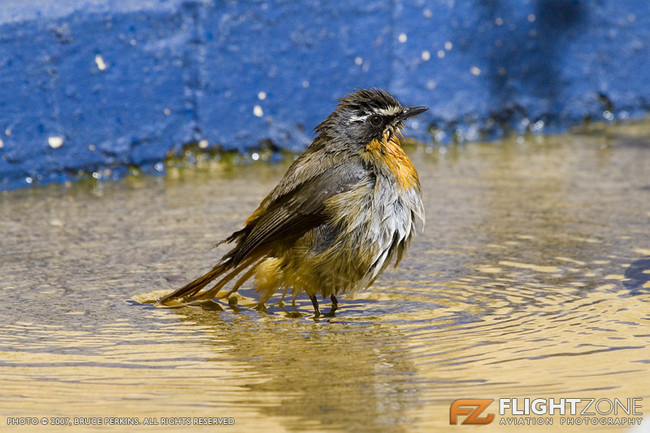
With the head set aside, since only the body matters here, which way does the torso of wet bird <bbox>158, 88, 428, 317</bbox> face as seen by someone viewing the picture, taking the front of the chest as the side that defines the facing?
to the viewer's right
